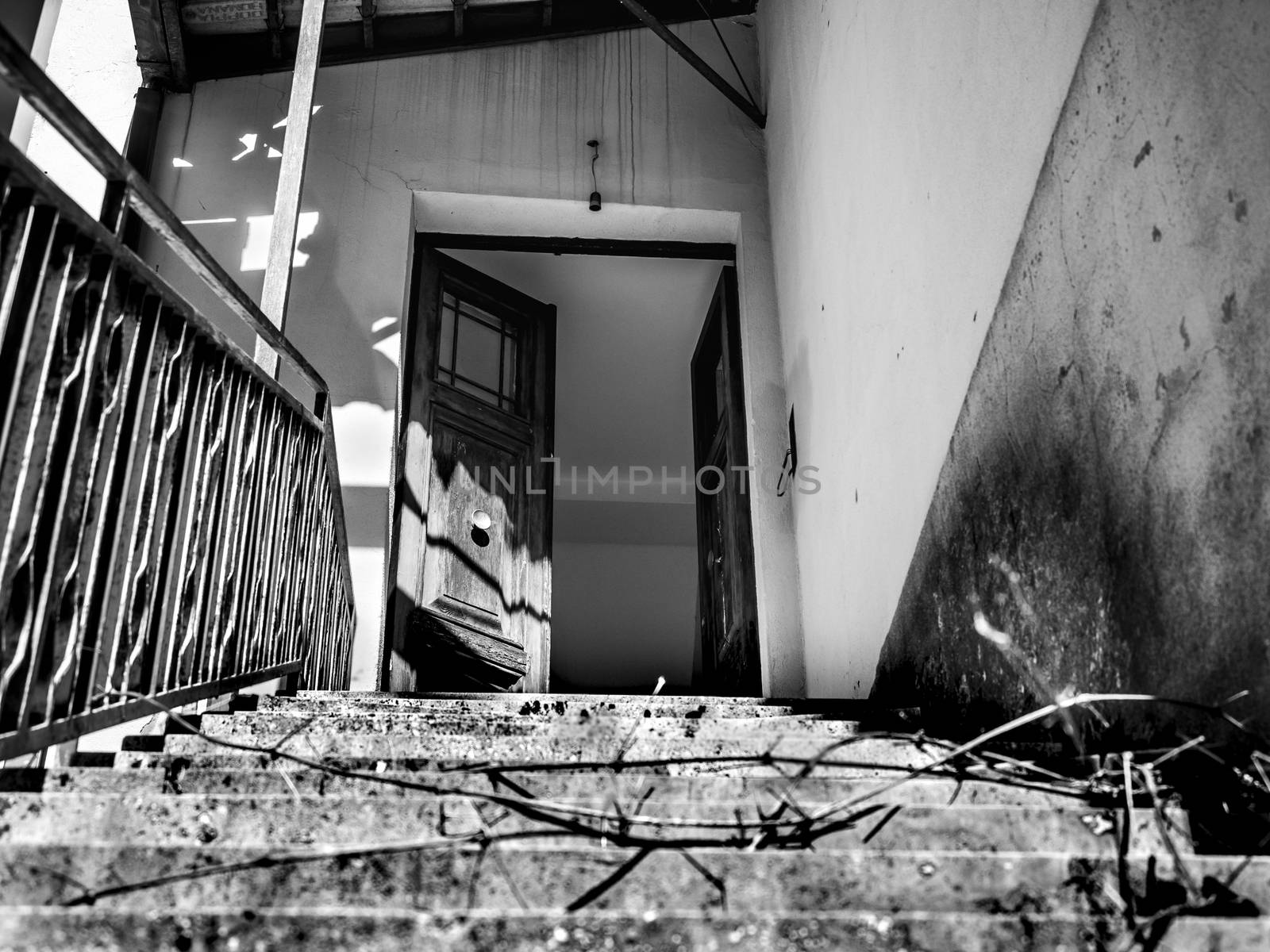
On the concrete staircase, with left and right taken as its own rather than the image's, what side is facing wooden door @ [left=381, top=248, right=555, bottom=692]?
back

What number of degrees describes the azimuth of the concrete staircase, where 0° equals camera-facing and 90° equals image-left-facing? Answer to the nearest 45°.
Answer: approximately 0°

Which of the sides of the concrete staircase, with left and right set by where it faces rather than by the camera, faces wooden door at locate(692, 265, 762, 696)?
back
